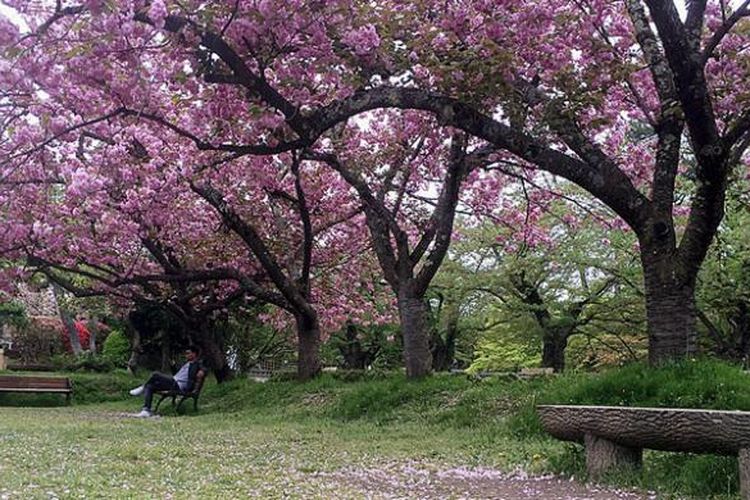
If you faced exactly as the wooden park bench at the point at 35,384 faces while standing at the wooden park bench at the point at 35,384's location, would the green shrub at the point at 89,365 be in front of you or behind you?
behind

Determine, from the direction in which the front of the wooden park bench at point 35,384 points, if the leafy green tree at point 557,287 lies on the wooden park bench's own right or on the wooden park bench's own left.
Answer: on the wooden park bench's own left

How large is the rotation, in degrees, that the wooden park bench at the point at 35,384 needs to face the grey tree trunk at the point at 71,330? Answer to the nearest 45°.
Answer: approximately 180°

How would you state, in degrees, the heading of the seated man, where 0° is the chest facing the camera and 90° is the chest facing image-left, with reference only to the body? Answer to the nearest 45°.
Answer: approximately 90°

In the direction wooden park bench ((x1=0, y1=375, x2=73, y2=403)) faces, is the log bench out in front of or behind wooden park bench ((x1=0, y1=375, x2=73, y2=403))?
in front

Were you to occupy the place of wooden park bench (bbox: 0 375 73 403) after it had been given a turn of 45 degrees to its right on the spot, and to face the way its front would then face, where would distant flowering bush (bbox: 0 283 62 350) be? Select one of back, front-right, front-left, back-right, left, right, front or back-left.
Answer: back-right

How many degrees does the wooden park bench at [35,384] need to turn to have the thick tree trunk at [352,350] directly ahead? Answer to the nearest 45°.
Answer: approximately 135° to its left

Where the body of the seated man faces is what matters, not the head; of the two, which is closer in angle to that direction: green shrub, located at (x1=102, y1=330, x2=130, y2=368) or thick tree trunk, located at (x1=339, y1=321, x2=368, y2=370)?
the green shrub

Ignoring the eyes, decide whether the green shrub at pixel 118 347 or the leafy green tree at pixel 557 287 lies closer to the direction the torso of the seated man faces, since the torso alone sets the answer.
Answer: the green shrub

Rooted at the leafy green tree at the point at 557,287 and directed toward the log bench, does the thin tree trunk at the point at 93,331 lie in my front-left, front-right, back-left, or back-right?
front-right

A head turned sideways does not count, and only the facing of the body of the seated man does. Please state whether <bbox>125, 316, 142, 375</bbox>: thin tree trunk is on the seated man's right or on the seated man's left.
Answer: on the seated man's right

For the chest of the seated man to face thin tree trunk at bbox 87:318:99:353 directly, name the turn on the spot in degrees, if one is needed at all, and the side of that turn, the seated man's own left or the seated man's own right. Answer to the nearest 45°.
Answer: approximately 90° to the seated man's own right

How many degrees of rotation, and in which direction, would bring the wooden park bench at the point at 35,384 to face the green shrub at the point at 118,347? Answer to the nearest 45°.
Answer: approximately 180°
